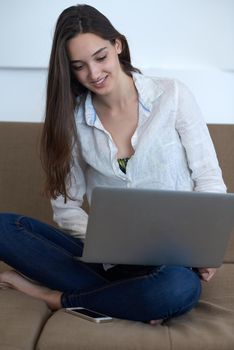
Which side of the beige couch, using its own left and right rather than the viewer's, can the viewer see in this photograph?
front
